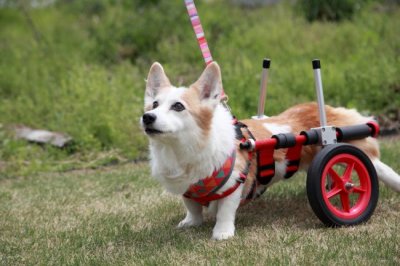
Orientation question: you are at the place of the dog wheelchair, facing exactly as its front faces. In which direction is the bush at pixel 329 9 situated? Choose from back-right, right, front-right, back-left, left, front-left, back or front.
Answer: back-right

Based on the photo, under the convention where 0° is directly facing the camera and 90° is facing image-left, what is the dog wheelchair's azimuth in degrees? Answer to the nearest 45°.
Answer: approximately 45°

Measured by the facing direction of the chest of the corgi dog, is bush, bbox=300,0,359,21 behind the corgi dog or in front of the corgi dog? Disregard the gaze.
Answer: behind

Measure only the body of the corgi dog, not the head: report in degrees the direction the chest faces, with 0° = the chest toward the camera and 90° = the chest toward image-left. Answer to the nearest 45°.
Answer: approximately 45°
